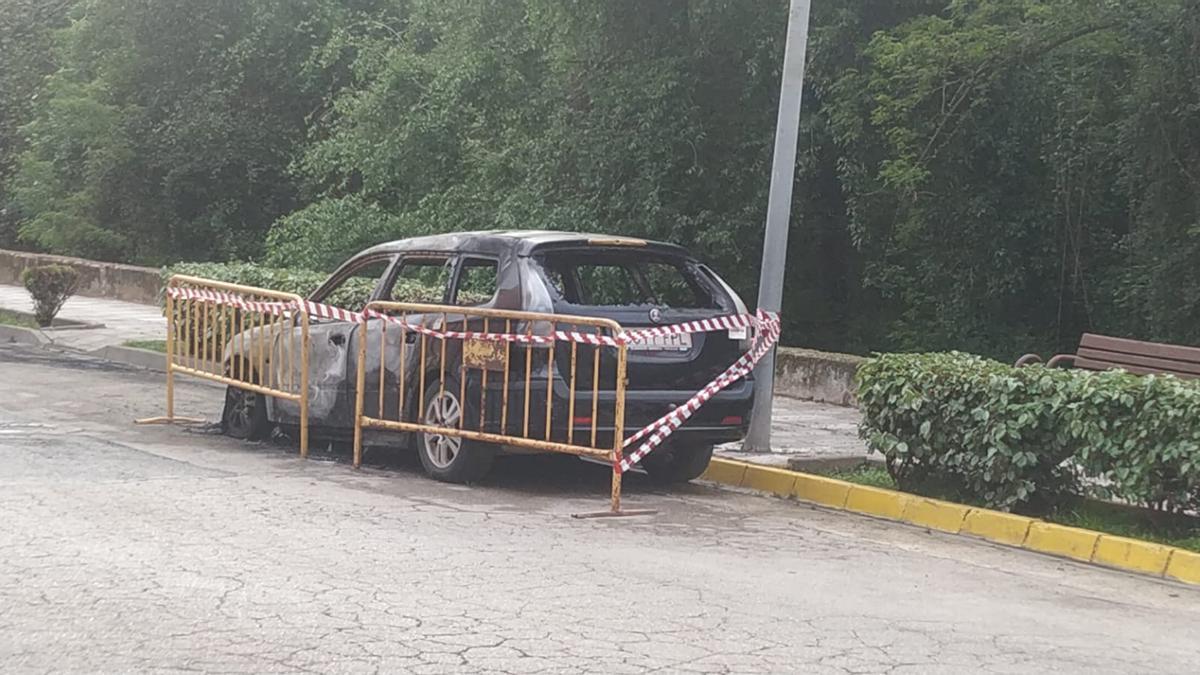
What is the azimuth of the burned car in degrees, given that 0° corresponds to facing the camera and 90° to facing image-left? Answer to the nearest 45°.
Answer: approximately 135°

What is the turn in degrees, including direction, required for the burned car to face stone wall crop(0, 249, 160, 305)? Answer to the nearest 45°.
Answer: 0° — it already faces it

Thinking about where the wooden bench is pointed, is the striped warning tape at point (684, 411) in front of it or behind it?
in front

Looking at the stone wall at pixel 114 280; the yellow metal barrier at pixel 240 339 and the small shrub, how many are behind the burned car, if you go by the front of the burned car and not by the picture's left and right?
0

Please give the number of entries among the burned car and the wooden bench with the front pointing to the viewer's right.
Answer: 0

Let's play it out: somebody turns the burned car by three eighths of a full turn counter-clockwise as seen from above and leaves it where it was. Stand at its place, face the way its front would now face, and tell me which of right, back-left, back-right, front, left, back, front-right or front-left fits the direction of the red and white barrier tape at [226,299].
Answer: back-right

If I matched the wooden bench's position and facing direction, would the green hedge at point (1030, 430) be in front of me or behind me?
in front

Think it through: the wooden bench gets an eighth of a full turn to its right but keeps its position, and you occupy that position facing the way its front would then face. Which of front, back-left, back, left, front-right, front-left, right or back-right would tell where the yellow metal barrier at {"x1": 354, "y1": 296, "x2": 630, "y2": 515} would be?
front-left

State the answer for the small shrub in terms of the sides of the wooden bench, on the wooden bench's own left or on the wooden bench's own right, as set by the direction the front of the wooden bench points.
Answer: on the wooden bench's own right

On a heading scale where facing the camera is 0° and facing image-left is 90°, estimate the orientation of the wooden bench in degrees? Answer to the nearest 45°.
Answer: approximately 45°

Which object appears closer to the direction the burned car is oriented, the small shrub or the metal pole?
the small shrub
